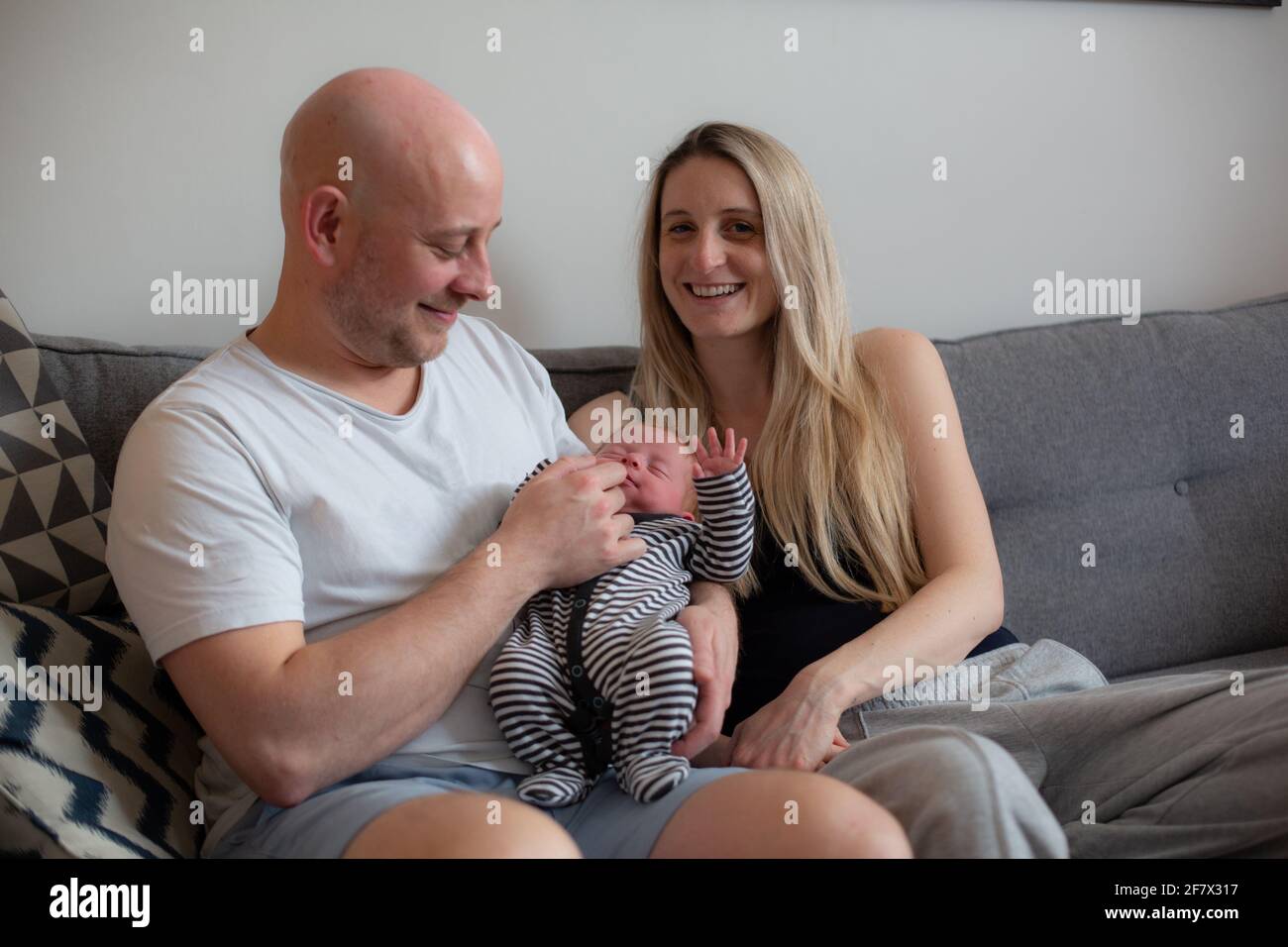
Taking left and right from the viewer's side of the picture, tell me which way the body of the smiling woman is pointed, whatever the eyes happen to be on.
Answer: facing the viewer

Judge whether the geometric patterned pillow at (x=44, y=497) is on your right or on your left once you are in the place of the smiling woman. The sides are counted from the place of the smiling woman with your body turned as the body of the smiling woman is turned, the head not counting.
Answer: on your right

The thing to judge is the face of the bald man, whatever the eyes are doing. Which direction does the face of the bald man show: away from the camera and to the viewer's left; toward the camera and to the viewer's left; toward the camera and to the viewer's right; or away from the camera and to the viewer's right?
toward the camera and to the viewer's right

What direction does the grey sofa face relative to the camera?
toward the camera

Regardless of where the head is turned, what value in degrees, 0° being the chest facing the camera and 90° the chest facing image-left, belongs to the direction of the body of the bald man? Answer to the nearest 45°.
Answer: approximately 315°

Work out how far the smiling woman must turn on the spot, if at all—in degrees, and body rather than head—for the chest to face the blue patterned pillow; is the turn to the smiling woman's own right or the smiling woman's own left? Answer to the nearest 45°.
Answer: approximately 45° to the smiling woman's own right
